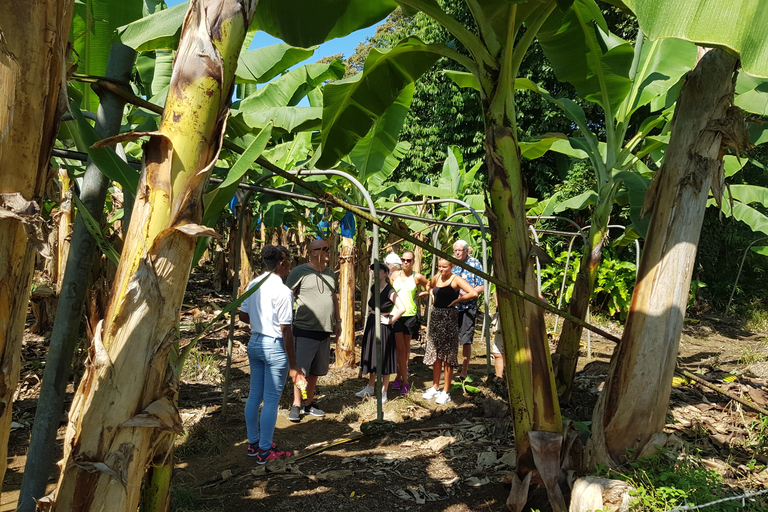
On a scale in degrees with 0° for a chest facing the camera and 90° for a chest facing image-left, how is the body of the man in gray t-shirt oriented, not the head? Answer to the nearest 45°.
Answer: approximately 315°

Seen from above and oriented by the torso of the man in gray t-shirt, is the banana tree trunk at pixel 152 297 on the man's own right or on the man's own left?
on the man's own right

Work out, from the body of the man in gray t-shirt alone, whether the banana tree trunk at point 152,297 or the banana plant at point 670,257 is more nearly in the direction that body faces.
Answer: the banana plant

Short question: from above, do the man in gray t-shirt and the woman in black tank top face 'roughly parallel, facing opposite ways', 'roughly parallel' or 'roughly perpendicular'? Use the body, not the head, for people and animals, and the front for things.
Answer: roughly perpendicular

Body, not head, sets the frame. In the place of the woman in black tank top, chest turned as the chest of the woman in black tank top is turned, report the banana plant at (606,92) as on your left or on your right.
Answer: on your left

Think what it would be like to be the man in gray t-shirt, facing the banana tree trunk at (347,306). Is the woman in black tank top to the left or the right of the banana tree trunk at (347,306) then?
right

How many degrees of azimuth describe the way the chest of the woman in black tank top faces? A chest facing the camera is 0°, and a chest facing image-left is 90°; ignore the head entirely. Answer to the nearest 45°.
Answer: approximately 45°
